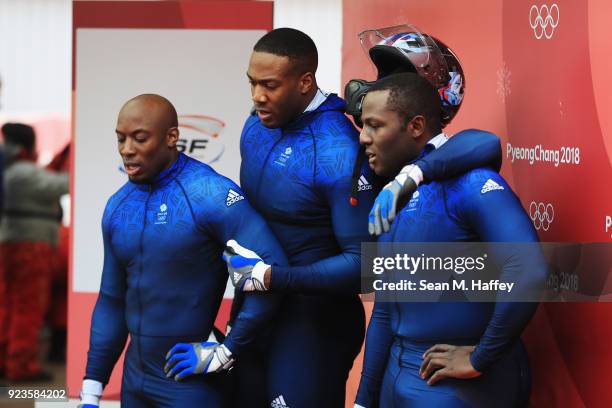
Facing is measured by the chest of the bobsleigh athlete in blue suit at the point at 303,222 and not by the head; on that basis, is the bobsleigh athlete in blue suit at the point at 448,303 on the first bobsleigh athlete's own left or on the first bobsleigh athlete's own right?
on the first bobsleigh athlete's own left

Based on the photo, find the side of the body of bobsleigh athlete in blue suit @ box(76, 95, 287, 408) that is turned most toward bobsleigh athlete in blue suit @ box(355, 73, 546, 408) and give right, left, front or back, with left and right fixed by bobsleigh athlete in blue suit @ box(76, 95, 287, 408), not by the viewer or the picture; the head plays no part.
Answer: left

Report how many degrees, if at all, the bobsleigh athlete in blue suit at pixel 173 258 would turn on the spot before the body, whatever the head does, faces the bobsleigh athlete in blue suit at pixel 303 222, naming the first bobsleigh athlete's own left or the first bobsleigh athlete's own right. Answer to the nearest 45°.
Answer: approximately 135° to the first bobsleigh athlete's own left

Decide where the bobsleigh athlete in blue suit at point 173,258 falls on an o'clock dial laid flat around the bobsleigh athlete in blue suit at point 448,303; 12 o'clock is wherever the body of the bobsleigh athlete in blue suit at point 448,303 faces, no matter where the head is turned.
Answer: the bobsleigh athlete in blue suit at point 173,258 is roughly at 2 o'clock from the bobsleigh athlete in blue suit at point 448,303.

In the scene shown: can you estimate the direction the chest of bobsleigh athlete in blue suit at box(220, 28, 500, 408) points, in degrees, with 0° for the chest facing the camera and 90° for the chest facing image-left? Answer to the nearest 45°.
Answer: approximately 45°

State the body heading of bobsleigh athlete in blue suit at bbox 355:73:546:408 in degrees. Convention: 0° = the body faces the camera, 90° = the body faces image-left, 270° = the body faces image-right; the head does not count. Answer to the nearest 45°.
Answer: approximately 45°

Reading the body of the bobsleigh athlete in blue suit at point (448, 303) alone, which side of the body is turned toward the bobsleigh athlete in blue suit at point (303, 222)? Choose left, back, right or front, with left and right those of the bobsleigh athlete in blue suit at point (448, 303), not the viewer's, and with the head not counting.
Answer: right
